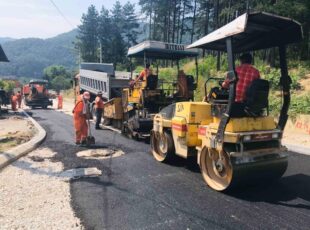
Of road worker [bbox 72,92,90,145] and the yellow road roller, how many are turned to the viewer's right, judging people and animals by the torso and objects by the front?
1

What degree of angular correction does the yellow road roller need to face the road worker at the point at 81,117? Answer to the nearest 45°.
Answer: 0° — it already faces them

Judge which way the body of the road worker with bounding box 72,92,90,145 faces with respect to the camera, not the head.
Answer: to the viewer's right

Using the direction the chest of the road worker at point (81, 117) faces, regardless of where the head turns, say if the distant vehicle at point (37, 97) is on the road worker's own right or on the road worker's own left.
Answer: on the road worker's own left

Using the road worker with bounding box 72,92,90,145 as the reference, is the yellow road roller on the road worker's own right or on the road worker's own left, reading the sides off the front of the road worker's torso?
on the road worker's own right

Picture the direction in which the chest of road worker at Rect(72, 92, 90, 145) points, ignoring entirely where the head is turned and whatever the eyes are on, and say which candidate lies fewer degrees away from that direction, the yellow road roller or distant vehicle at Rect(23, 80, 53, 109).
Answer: the yellow road roller

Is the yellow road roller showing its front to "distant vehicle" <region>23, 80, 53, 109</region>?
yes

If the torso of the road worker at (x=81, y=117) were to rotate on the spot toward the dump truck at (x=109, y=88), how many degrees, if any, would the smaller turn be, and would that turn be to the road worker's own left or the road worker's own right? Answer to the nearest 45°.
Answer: approximately 90° to the road worker's own left

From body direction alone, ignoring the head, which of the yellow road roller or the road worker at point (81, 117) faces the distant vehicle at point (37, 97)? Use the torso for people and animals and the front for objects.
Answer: the yellow road roller
